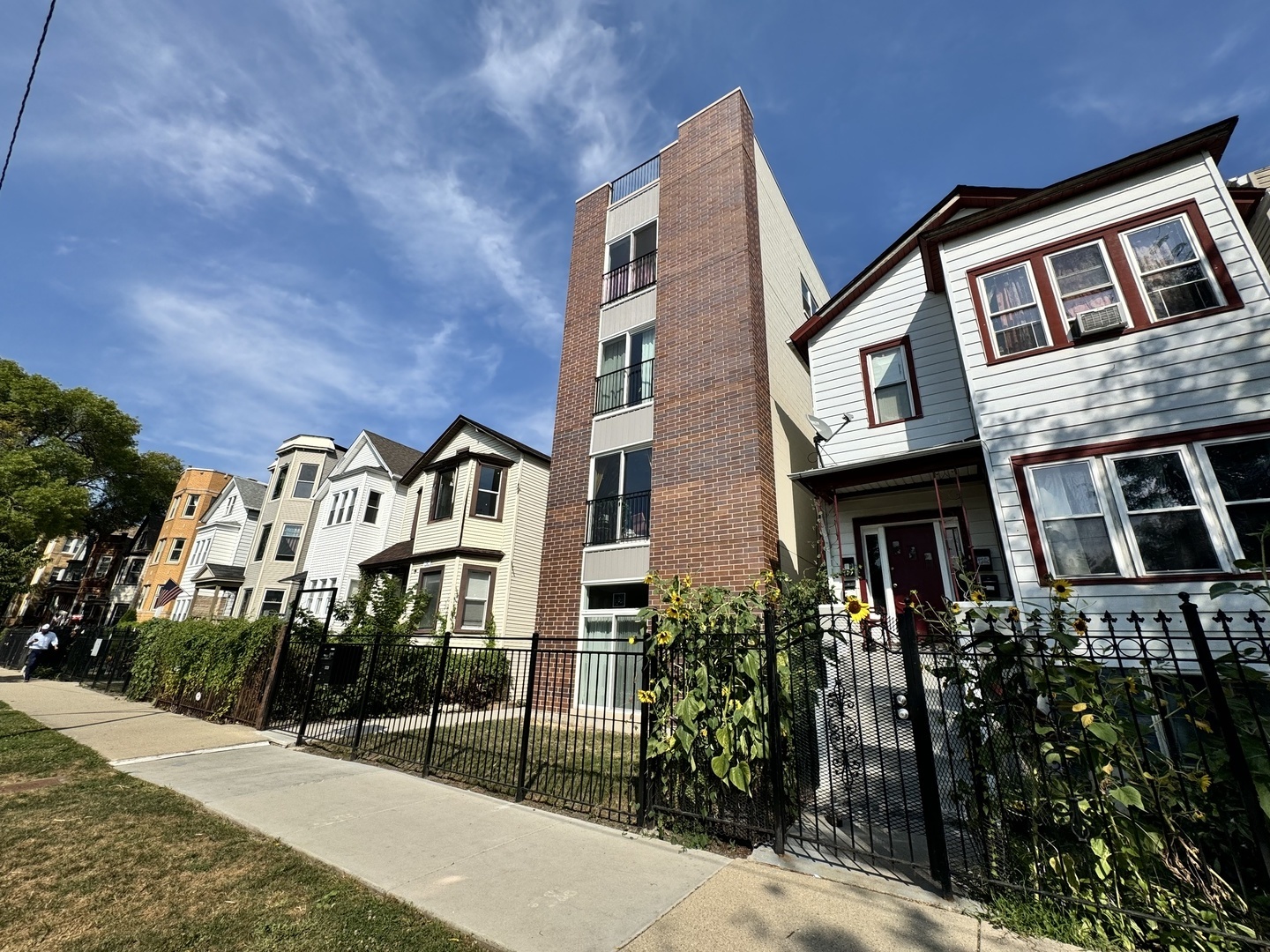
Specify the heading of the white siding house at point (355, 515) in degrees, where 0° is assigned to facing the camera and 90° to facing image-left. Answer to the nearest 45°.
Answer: approximately 45°

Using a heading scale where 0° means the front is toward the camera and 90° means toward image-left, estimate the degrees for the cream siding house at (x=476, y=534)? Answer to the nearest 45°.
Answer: approximately 45°

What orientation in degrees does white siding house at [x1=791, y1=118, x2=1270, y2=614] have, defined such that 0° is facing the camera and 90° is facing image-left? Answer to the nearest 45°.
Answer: approximately 0°

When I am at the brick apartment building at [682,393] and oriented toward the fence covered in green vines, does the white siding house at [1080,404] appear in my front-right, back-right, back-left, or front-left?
back-left

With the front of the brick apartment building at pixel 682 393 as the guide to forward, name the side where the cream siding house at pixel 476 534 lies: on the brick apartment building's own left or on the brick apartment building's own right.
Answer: on the brick apartment building's own right
